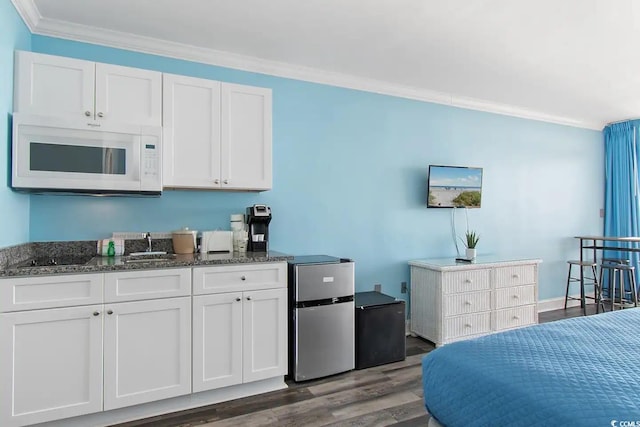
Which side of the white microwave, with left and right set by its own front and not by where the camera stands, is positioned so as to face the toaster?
left

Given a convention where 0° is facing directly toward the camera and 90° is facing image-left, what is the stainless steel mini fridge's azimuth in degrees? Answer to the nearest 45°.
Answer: approximately 315°

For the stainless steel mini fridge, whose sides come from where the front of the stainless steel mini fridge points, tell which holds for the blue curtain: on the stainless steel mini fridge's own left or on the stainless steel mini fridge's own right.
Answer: on the stainless steel mini fridge's own left

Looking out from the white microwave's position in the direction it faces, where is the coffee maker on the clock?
The coffee maker is roughly at 9 o'clock from the white microwave.

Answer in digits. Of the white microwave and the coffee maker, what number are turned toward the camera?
2

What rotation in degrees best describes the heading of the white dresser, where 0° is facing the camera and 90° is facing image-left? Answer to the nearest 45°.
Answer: approximately 315°

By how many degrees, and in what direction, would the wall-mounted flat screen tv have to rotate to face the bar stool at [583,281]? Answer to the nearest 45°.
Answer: approximately 90° to its left

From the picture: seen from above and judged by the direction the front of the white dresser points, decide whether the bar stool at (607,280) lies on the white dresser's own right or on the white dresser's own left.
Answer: on the white dresser's own left

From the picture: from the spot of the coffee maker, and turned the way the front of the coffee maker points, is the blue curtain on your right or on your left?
on your left

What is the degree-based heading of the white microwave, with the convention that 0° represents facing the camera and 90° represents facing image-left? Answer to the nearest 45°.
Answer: approximately 0°
